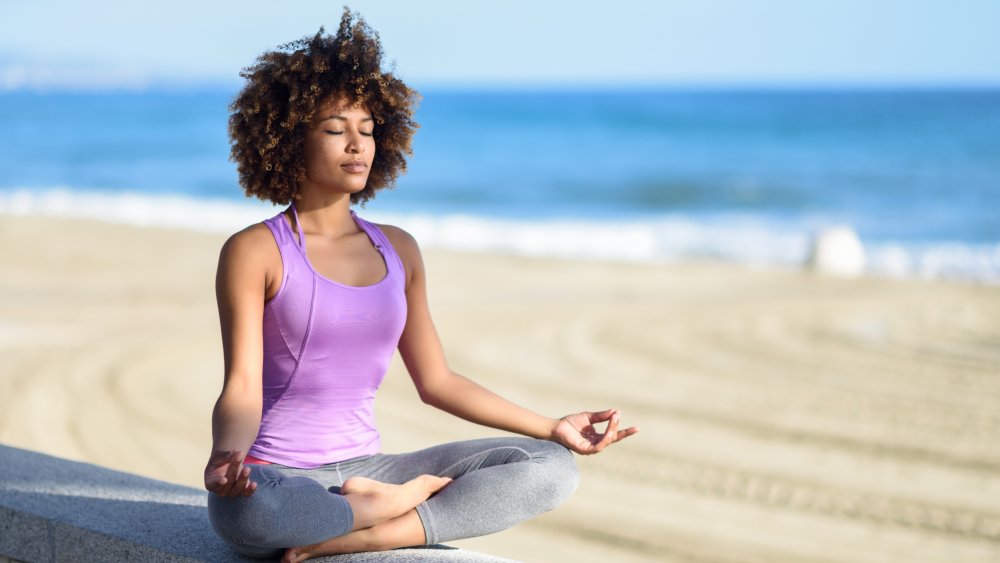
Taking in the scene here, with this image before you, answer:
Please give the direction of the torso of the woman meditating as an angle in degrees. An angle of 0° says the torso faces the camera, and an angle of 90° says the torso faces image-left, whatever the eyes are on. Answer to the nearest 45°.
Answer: approximately 315°

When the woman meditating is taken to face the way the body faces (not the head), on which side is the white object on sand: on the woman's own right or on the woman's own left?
on the woman's own left
